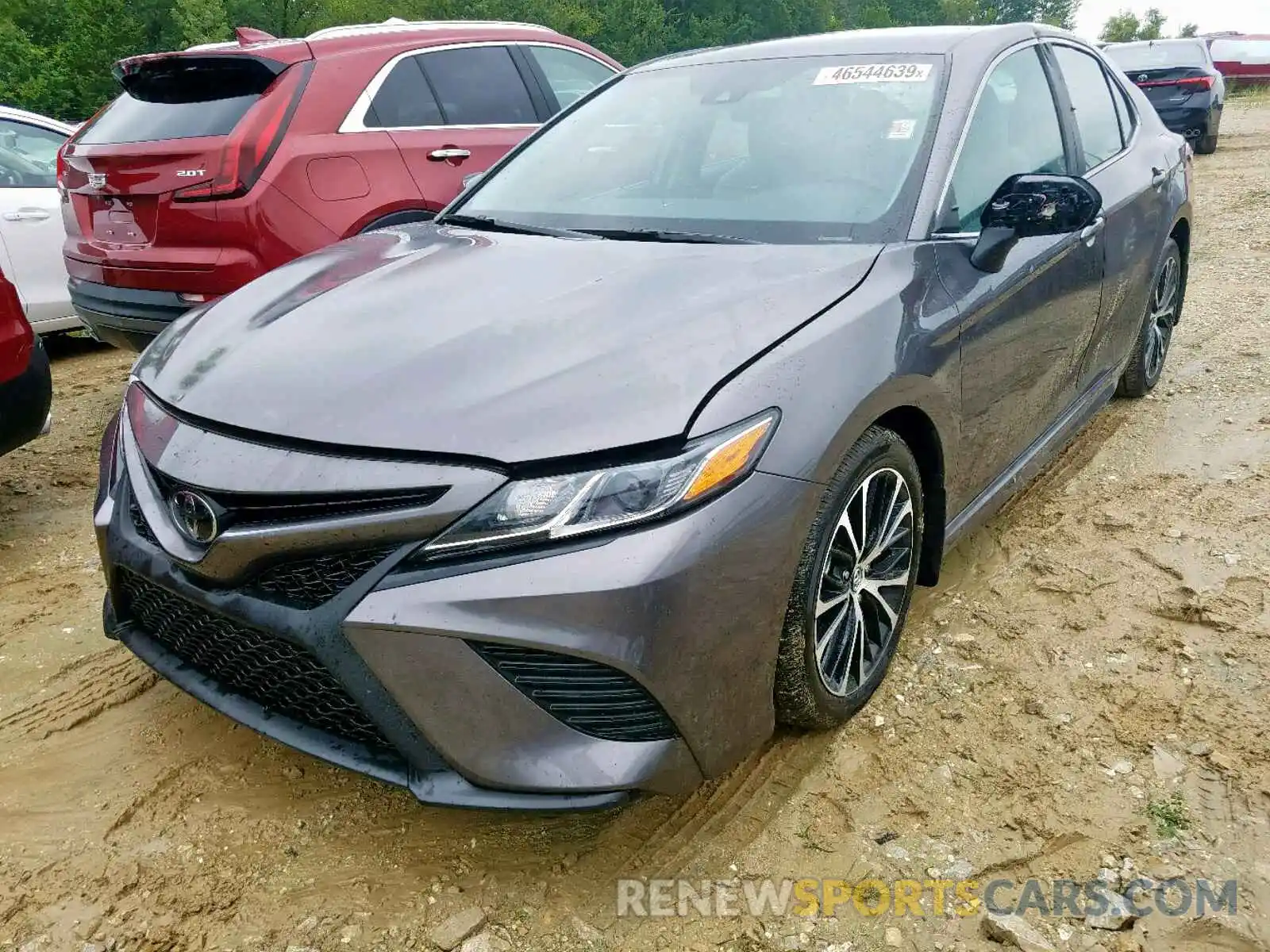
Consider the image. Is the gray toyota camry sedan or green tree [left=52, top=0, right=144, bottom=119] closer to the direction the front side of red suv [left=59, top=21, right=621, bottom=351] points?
the green tree

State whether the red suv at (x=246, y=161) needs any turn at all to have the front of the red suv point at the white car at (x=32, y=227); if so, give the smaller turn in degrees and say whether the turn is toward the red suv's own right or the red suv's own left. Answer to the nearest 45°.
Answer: approximately 90° to the red suv's own left

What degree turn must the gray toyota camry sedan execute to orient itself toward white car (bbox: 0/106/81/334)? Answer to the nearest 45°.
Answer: approximately 90° to its right

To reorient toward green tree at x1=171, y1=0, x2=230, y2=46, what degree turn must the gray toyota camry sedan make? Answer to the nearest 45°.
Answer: approximately 135° to its right

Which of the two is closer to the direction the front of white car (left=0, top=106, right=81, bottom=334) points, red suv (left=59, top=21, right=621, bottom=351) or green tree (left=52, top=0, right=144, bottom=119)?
the green tree

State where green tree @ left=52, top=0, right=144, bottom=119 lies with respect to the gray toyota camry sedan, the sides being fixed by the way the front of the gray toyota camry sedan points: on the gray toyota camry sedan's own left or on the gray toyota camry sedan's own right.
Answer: on the gray toyota camry sedan's own right

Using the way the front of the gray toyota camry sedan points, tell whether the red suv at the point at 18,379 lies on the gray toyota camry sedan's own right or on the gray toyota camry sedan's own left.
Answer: on the gray toyota camry sedan's own right

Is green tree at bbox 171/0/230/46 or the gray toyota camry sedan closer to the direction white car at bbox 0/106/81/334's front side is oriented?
the green tree
